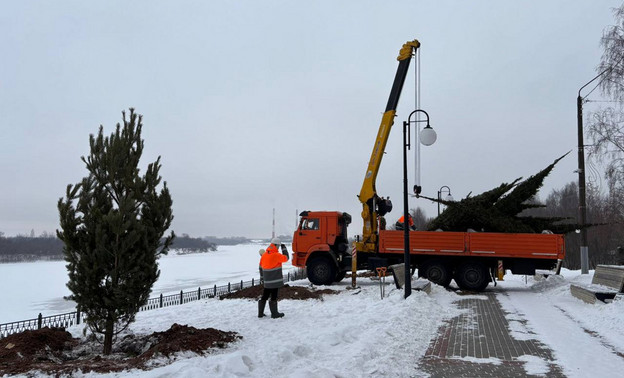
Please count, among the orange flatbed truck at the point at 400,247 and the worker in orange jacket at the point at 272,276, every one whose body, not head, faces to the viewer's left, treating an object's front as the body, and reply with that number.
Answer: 1

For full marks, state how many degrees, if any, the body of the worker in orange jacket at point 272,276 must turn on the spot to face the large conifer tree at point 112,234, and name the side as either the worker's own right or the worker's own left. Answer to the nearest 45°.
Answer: approximately 180°

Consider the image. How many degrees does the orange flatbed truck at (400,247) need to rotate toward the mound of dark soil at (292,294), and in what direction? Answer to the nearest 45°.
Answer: approximately 45° to its left

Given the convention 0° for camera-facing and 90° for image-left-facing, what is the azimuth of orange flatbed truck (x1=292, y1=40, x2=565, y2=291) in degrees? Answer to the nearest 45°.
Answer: approximately 90°

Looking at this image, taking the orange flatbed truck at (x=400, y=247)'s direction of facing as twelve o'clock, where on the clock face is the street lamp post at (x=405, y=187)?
The street lamp post is roughly at 9 o'clock from the orange flatbed truck.

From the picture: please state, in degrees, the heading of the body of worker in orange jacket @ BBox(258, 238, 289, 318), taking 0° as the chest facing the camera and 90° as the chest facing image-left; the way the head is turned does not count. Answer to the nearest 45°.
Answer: approximately 225°

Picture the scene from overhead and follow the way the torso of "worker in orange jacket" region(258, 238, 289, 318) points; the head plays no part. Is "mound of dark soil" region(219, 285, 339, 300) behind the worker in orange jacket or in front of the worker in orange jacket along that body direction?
in front

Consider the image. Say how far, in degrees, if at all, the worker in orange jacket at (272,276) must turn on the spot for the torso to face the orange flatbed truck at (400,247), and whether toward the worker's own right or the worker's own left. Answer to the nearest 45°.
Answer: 0° — they already face it

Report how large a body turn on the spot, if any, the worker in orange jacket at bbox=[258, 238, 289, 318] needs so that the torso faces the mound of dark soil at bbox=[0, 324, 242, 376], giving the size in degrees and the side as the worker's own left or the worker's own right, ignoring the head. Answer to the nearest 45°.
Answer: approximately 180°

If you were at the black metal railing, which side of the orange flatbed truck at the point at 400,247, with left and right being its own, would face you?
front
